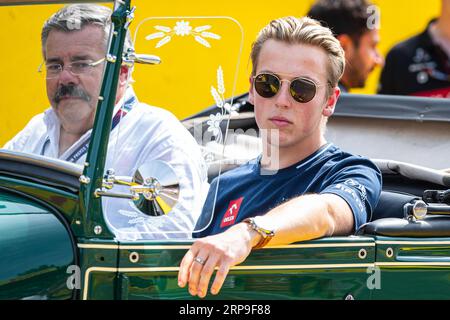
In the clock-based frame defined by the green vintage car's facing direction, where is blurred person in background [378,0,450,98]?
The blurred person in background is roughly at 4 o'clock from the green vintage car.

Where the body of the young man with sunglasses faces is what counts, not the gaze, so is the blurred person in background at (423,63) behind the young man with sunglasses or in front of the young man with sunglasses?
behind

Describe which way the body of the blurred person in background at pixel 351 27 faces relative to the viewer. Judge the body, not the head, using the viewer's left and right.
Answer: facing to the right of the viewer

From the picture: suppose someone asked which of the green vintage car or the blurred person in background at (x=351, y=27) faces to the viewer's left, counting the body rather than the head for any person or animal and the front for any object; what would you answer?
the green vintage car

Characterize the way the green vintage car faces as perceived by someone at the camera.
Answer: facing to the left of the viewer

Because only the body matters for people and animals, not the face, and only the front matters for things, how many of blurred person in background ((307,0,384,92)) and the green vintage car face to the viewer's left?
1

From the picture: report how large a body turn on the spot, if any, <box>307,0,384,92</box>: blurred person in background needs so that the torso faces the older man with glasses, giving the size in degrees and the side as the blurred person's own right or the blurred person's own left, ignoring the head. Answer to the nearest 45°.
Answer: approximately 90° to the blurred person's own right

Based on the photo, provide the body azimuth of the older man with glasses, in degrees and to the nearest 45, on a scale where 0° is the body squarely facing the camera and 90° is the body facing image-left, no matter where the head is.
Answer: approximately 45°

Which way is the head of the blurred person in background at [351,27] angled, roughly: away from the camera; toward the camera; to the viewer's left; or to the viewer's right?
to the viewer's right

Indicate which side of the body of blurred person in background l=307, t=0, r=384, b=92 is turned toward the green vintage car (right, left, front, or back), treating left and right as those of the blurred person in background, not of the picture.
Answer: right
